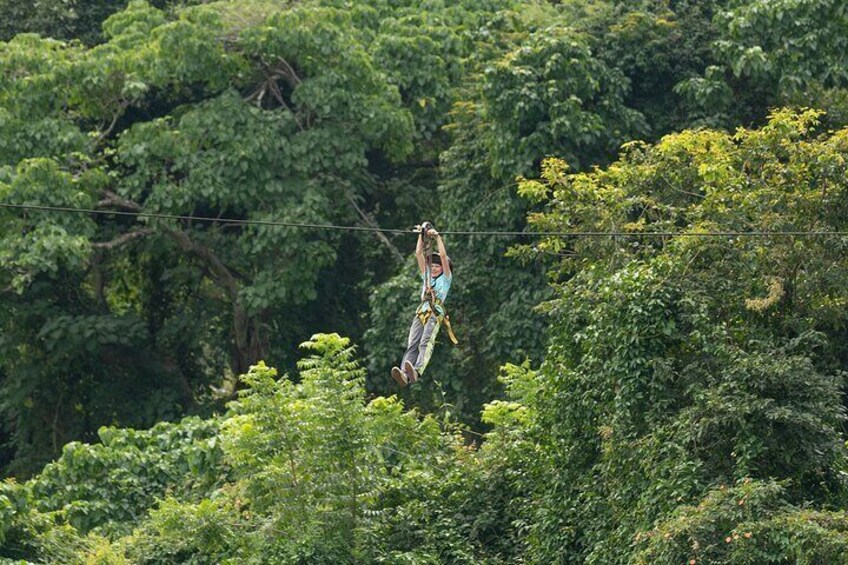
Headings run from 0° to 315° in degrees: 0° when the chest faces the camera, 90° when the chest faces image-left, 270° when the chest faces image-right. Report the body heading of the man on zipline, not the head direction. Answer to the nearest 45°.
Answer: approximately 45°
